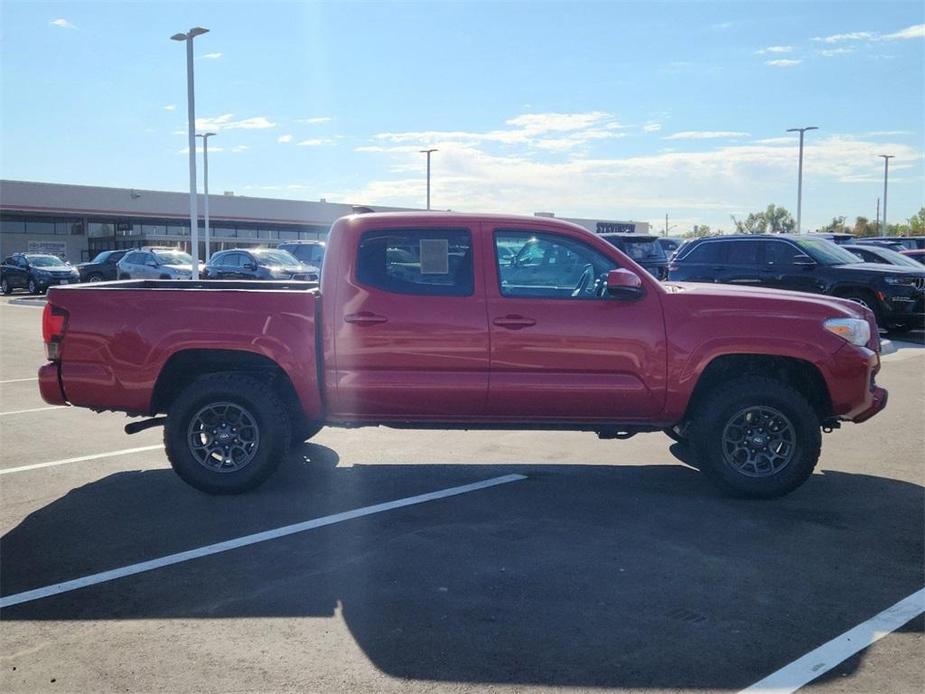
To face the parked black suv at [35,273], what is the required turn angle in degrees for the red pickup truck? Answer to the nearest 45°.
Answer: approximately 135° to its left

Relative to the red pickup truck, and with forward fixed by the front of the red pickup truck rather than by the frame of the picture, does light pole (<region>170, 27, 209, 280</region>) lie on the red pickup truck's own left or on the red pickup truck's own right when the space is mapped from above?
on the red pickup truck's own left

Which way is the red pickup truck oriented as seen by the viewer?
to the viewer's right

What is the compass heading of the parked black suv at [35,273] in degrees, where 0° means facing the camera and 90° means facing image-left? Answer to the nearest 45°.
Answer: approximately 315°

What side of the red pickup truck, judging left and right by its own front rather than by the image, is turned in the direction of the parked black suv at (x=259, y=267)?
left

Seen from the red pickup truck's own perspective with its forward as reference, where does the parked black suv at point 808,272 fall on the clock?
The parked black suv is roughly at 10 o'clock from the red pickup truck.

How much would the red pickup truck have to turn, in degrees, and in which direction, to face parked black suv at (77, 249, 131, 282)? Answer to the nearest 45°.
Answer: approximately 135° to its left

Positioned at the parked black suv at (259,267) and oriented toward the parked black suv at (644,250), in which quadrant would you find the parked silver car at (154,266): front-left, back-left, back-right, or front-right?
back-left

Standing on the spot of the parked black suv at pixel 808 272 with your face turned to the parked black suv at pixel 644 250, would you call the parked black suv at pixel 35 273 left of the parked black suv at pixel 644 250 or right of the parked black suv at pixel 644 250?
left

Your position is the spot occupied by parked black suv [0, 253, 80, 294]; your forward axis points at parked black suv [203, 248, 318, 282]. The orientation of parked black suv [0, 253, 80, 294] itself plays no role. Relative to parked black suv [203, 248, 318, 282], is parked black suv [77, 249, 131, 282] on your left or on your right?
left
